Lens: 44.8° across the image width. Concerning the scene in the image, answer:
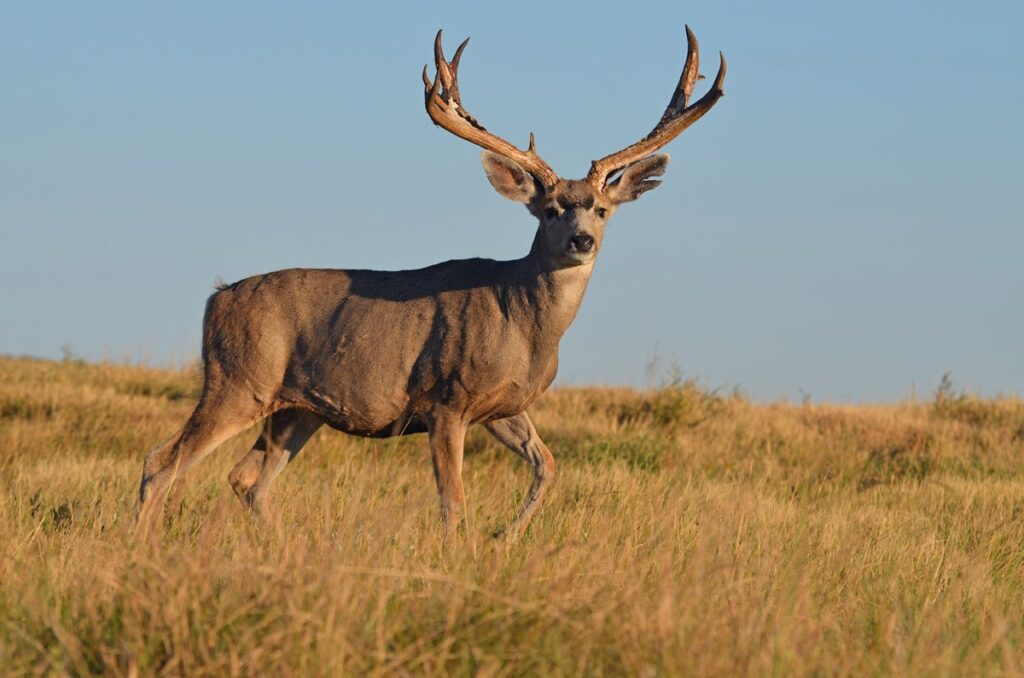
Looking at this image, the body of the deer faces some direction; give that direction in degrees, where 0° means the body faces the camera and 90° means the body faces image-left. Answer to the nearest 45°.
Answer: approximately 270°
